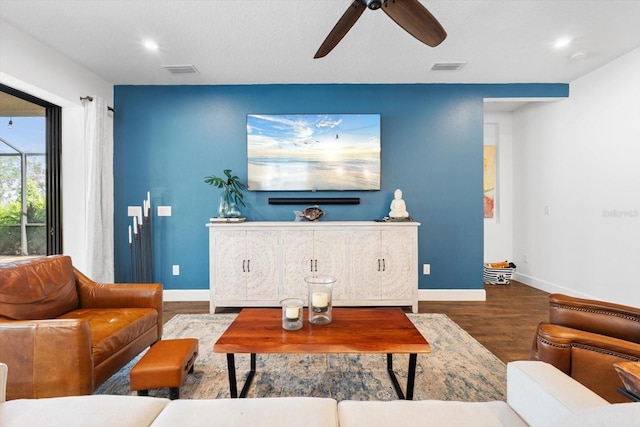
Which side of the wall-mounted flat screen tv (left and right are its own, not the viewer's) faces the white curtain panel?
right

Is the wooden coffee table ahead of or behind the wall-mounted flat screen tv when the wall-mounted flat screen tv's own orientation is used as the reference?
ahead

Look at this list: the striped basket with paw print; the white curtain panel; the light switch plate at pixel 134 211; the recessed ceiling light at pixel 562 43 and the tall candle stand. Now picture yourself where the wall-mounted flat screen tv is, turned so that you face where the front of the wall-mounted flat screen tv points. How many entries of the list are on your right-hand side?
3

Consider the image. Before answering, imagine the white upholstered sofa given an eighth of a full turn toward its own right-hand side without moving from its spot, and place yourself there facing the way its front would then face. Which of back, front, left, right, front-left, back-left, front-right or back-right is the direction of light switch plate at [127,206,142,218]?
left

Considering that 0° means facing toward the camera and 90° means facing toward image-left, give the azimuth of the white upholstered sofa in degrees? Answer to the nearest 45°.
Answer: approximately 180°

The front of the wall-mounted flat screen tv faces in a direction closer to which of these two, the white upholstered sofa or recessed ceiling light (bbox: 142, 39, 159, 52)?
the white upholstered sofa

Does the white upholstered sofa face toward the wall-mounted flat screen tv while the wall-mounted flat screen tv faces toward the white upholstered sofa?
yes

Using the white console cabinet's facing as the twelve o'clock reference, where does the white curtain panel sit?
The white curtain panel is roughly at 3 o'clock from the white console cabinet.

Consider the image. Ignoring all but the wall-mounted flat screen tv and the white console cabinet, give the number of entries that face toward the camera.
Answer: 2

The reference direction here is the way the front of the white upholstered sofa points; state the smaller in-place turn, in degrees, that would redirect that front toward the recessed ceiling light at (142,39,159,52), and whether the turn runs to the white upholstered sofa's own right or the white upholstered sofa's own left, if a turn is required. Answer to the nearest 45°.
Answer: approximately 45° to the white upholstered sofa's own left

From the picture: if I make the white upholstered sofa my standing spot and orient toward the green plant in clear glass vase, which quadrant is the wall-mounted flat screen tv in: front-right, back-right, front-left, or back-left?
front-right

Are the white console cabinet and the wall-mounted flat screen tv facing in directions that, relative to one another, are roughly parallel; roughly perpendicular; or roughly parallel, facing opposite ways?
roughly parallel

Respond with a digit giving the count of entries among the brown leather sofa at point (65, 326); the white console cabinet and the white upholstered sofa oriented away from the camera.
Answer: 1

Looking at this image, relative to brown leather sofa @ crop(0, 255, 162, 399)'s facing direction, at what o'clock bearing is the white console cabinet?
The white console cabinet is roughly at 10 o'clock from the brown leather sofa.

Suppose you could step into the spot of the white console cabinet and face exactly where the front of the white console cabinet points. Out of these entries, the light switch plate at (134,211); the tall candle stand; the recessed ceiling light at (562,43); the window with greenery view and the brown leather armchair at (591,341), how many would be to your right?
3

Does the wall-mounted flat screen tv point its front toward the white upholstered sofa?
yes

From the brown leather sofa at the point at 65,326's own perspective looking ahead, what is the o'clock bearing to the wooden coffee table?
The wooden coffee table is roughly at 12 o'clock from the brown leather sofa.

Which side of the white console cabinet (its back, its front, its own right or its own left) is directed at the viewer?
front

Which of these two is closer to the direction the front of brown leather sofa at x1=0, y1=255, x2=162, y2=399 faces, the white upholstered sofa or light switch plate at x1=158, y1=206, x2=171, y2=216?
the white upholstered sofa

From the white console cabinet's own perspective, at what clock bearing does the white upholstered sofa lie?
The white upholstered sofa is roughly at 12 o'clock from the white console cabinet.

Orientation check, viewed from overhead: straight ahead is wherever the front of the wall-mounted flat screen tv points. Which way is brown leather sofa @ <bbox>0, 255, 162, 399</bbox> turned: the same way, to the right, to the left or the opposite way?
to the left

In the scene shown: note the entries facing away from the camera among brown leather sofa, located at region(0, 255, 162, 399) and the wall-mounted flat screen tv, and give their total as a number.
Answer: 0

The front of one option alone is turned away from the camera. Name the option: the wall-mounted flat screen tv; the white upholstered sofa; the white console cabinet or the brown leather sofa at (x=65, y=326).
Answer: the white upholstered sofa
